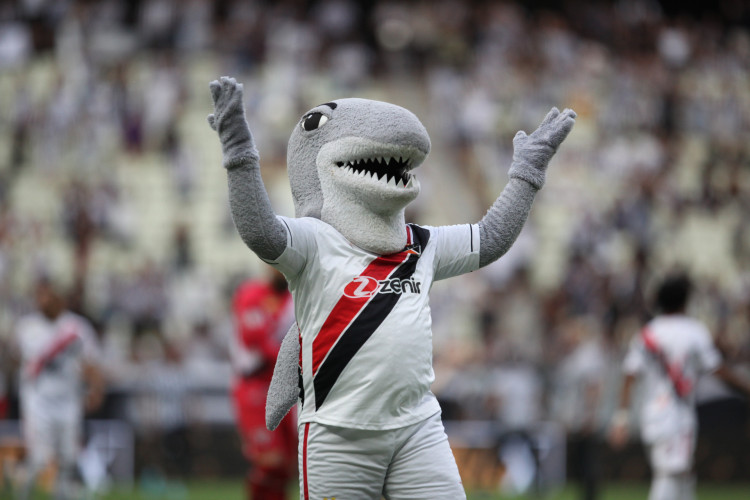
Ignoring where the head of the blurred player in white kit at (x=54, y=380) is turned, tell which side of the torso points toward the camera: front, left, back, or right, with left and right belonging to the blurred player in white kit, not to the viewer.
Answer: front

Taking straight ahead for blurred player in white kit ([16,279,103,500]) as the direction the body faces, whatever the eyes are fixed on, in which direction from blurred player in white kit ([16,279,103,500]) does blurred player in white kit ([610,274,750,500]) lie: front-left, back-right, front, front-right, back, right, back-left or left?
front-left

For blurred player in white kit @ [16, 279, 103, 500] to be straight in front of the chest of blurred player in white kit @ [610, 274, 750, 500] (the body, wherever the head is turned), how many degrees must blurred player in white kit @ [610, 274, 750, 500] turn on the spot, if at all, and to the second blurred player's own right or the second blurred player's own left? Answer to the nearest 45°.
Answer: approximately 90° to the second blurred player's own left

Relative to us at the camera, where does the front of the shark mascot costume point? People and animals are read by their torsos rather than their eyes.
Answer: facing the viewer and to the right of the viewer

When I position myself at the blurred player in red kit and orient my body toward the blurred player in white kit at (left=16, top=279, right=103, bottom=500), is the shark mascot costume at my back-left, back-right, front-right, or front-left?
back-left

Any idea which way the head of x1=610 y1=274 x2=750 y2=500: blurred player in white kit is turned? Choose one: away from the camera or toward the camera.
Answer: away from the camera

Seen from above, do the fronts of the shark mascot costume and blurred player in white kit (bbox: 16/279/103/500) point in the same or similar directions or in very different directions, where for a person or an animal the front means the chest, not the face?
same or similar directions

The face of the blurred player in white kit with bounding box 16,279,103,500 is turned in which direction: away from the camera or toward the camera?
toward the camera

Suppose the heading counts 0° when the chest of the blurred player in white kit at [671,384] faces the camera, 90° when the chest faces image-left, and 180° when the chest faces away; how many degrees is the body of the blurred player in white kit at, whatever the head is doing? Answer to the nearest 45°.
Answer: approximately 180°
